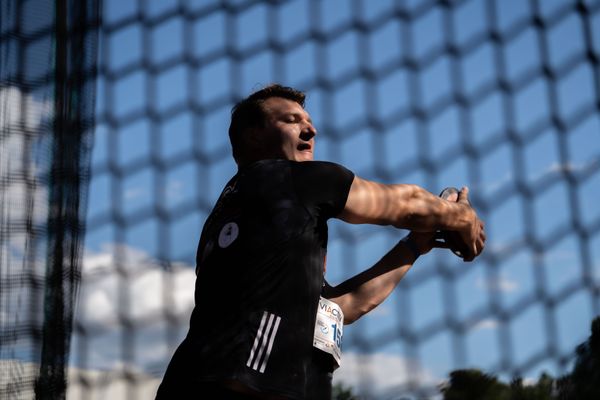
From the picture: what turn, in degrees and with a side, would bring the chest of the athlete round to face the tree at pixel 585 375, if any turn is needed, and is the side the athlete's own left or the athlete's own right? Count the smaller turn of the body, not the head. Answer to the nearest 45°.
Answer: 0° — they already face it

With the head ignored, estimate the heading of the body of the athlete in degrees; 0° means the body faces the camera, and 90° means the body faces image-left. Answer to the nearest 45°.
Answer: approximately 270°

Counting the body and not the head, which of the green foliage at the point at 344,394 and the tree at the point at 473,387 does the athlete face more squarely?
the tree

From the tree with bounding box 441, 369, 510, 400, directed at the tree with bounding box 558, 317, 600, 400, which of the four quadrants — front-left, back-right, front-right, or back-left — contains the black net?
back-right

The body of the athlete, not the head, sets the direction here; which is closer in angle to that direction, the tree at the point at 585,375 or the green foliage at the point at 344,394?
the tree

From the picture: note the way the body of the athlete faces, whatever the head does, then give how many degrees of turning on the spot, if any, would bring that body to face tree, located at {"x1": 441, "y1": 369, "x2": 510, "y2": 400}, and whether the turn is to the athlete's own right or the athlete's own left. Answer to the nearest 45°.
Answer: approximately 45° to the athlete's own left

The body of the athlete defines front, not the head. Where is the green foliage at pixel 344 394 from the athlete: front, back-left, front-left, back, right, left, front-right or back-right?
left

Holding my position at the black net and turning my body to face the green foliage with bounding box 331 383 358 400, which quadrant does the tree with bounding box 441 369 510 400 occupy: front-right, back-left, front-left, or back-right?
front-right
